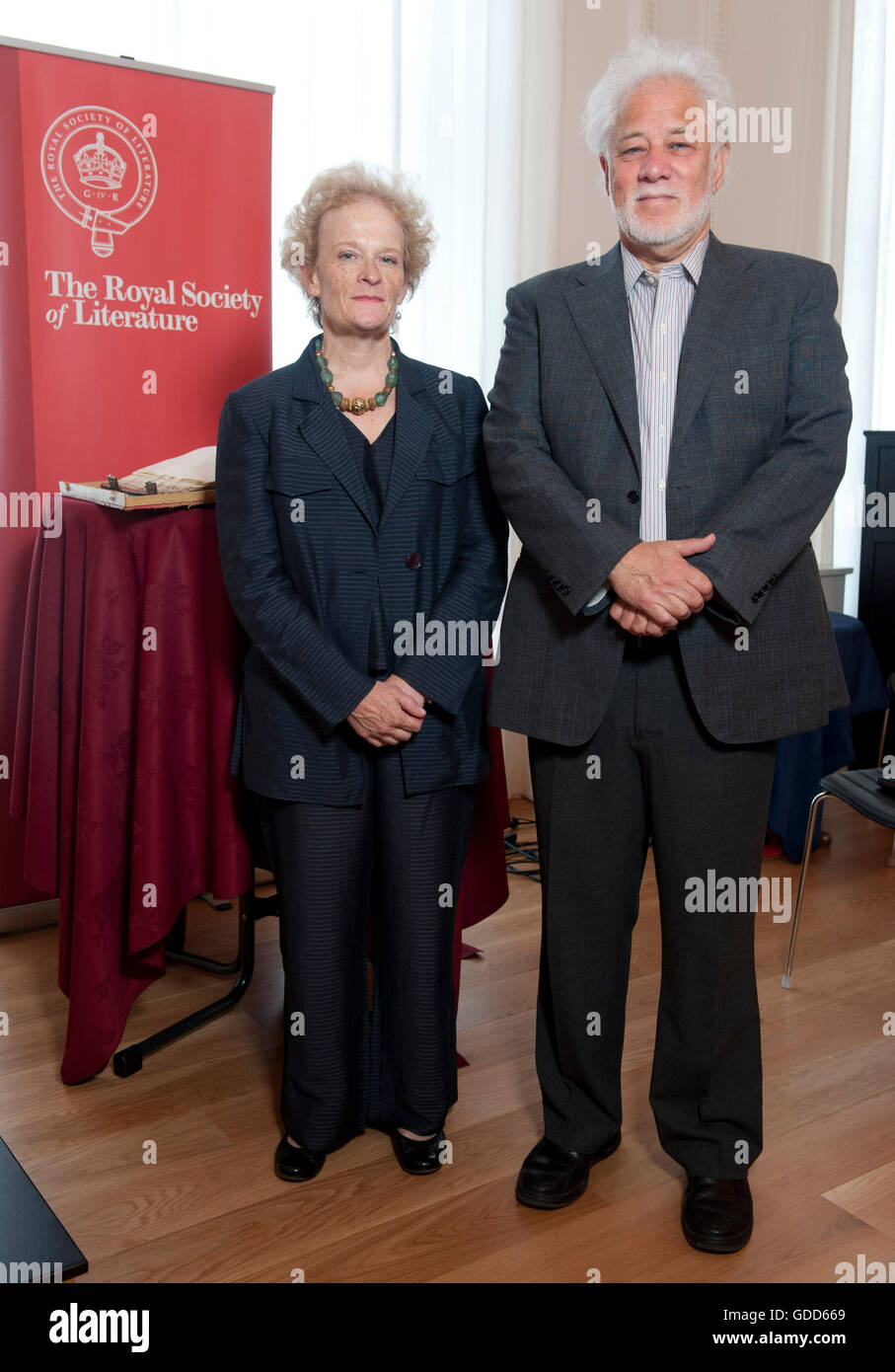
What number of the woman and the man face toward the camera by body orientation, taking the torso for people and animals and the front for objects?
2

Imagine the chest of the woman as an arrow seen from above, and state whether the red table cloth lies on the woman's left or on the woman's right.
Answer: on the woman's right

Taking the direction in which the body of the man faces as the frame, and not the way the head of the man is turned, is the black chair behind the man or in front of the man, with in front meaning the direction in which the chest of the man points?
behind

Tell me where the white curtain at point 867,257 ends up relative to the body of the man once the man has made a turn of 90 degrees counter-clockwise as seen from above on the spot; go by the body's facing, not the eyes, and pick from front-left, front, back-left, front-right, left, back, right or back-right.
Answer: left

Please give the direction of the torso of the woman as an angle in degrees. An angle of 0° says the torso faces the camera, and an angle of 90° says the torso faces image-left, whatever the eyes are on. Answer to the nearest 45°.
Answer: approximately 0°

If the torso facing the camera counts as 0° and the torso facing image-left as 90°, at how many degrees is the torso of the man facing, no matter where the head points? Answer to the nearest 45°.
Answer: approximately 0°

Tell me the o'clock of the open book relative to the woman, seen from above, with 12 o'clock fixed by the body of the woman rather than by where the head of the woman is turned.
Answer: The open book is roughly at 5 o'clock from the woman.
